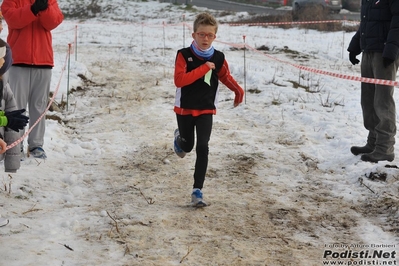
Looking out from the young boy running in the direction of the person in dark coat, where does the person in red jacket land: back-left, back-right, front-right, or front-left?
back-left

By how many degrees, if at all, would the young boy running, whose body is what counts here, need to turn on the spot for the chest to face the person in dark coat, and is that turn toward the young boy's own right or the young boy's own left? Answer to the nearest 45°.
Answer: approximately 135° to the young boy's own left

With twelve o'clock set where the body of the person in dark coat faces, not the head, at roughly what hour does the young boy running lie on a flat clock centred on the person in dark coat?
The young boy running is roughly at 12 o'clock from the person in dark coat.

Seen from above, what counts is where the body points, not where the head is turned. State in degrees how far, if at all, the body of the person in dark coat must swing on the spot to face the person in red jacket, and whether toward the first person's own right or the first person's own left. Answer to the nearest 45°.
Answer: approximately 45° to the first person's own right

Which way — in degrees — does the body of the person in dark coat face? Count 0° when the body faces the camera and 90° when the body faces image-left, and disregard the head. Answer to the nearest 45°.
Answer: approximately 45°
